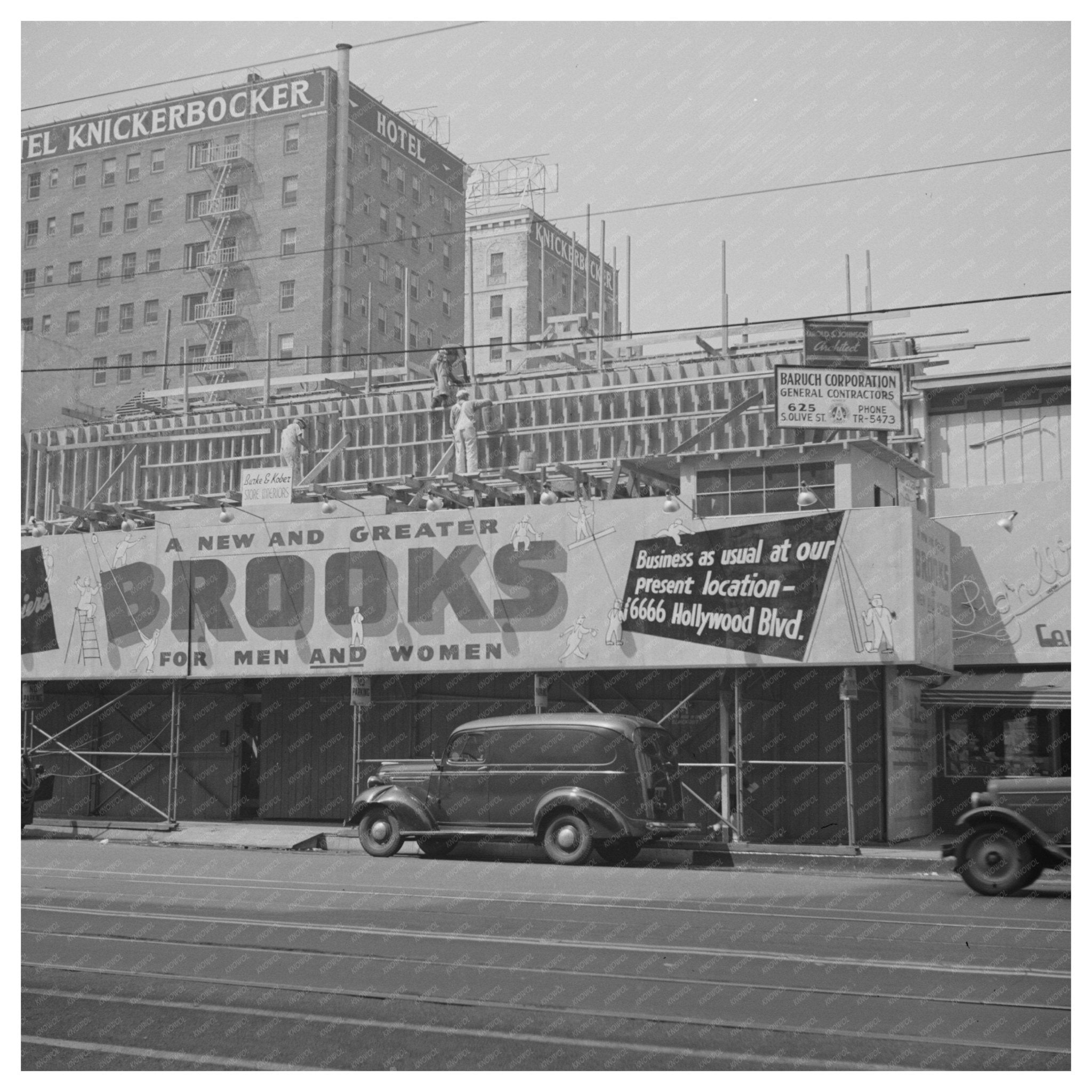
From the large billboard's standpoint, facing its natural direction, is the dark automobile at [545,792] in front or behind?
in front

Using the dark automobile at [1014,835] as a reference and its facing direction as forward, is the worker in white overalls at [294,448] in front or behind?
in front

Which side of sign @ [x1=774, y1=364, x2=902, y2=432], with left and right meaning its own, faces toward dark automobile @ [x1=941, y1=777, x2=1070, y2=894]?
front

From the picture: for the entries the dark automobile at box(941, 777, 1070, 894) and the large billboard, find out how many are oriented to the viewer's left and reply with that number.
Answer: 1

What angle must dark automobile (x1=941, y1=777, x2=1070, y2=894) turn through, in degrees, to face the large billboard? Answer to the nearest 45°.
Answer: approximately 45° to its right

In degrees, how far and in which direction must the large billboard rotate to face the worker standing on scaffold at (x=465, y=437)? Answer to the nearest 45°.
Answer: approximately 180°

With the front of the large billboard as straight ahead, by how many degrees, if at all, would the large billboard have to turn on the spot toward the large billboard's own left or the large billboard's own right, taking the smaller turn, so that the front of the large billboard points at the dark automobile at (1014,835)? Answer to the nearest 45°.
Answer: approximately 45° to the large billboard's own left

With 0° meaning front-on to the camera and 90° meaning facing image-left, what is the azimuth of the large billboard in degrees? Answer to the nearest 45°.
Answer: approximately 0°

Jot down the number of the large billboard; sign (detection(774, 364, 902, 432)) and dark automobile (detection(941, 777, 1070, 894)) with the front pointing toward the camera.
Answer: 2

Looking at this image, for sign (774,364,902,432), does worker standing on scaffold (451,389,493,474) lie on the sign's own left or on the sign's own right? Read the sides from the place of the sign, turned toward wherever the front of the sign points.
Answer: on the sign's own right

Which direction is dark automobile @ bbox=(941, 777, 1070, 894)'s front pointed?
to the viewer's left

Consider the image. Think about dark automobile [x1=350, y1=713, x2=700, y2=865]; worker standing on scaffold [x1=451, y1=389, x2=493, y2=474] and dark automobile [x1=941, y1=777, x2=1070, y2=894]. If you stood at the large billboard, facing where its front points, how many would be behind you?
1
